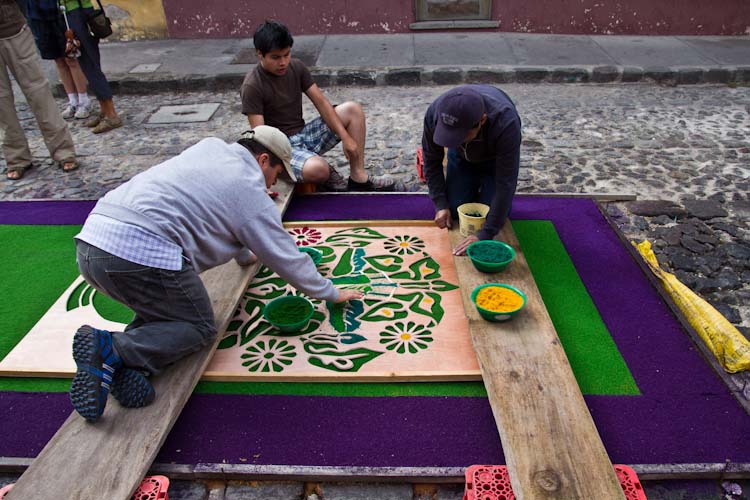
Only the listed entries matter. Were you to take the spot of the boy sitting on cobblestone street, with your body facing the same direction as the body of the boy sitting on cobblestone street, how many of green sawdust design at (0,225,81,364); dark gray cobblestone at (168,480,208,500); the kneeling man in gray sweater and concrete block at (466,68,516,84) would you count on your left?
1

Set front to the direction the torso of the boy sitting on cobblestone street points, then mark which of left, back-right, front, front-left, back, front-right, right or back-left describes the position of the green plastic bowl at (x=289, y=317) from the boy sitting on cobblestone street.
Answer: front-right

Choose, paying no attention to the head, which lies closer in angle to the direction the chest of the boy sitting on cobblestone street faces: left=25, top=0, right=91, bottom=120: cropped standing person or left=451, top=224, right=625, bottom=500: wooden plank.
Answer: the wooden plank

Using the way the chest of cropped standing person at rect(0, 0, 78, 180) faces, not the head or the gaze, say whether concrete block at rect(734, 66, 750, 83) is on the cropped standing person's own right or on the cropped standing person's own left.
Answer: on the cropped standing person's own left

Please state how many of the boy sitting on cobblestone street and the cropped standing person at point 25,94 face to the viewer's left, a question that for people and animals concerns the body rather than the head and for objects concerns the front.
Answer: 0

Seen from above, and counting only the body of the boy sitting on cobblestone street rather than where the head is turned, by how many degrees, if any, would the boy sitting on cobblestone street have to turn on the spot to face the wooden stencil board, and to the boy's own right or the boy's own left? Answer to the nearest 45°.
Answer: approximately 45° to the boy's own right

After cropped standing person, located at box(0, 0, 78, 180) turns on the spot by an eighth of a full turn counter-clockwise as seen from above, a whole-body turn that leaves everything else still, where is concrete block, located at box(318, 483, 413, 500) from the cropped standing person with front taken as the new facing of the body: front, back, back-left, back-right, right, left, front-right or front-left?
front-right

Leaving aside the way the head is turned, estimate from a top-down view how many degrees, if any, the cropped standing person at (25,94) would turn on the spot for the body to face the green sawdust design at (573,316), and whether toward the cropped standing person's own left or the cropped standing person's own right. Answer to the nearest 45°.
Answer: approximately 45° to the cropped standing person's own left

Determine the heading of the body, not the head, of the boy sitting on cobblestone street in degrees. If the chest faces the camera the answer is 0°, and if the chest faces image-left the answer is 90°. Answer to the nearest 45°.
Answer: approximately 315°

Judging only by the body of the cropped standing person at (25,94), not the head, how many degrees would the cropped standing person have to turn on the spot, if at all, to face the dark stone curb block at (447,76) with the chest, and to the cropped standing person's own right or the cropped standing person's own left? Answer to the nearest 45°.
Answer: approximately 90° to the cropped standing person's own left

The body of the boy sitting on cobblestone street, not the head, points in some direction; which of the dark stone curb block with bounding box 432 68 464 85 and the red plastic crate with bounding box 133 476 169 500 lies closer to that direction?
the red plastic crate

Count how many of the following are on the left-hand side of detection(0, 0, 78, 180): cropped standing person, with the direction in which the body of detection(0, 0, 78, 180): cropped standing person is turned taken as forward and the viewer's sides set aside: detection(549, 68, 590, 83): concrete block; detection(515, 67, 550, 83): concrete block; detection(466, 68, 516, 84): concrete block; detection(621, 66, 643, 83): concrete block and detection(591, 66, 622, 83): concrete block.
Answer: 5

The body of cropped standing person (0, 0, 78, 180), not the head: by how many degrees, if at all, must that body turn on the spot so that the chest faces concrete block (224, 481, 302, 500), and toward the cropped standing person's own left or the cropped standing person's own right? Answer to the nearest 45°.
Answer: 0° — they already face it
